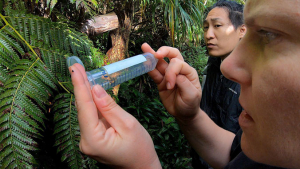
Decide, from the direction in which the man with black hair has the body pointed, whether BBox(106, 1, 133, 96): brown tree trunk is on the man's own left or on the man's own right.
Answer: on the man's own right

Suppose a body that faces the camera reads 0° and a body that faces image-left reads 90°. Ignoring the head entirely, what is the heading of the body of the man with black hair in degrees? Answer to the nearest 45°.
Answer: approximately 45°
